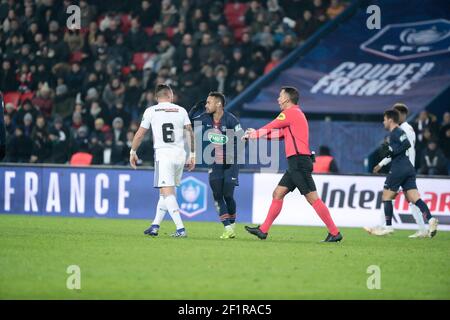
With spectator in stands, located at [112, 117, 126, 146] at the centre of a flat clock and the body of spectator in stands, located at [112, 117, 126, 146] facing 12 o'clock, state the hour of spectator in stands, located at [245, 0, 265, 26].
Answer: spectator in stands, located at [245, 0, 265, 26] is roughly at 8 o'clock from spectator in stands, located at [112, 117, 126, 146].

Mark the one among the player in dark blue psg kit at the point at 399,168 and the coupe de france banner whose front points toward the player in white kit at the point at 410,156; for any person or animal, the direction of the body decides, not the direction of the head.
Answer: the coupe de france banner

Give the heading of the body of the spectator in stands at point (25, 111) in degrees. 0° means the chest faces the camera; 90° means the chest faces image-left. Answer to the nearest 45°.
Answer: approximately 0°

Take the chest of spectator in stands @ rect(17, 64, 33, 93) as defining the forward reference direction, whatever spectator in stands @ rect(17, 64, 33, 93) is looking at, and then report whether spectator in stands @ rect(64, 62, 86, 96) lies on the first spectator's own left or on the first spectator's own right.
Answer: on the first spectator's own left

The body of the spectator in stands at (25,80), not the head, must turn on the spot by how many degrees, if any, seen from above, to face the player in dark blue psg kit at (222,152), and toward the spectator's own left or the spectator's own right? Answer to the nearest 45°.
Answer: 0° — they already face them

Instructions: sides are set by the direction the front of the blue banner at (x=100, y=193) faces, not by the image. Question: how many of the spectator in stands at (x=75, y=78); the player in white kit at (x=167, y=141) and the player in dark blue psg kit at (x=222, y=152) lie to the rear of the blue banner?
1

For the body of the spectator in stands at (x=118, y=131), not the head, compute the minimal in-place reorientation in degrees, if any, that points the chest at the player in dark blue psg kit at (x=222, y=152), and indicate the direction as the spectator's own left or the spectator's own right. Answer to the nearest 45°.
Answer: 0° — they already face them

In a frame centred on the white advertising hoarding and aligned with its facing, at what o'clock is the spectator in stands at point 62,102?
The spectator in stands is roughly at 4 o'clock from the white advertising hoarding.

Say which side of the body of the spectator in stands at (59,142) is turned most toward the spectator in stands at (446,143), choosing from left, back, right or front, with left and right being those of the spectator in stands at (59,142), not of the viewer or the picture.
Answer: left

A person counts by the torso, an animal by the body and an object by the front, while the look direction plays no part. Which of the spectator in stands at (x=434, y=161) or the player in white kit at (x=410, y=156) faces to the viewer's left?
the player in white kit

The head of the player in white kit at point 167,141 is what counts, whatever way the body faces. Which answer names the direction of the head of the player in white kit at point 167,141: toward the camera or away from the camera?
away from the camera

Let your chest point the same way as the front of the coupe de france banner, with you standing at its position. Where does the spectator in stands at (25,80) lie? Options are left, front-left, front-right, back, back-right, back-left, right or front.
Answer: right
